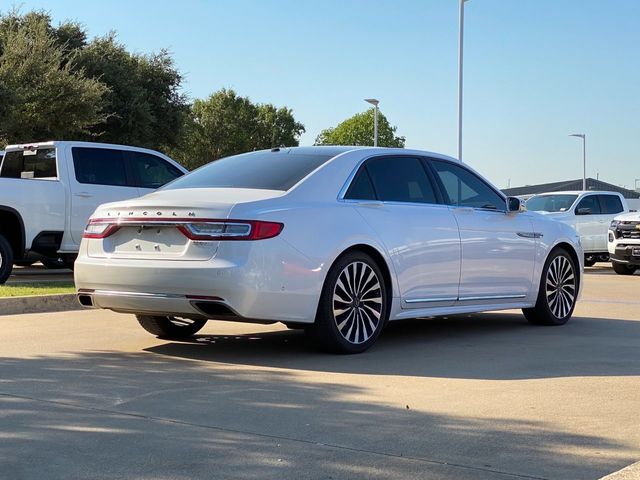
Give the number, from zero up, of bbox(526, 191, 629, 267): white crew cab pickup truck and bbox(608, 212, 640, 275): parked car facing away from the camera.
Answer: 0

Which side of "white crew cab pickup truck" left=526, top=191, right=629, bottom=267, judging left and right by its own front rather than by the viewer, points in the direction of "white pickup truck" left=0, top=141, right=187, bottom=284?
front

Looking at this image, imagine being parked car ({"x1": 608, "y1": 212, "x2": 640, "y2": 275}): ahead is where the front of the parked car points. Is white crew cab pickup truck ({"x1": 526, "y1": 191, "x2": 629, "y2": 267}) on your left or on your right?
on your right

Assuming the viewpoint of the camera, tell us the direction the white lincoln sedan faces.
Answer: facing away from the viewer and to the right of the viewer

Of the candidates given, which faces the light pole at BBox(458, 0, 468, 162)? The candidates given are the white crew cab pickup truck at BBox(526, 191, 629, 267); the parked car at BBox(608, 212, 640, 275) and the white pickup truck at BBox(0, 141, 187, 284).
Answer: the white pickup truck at BBox(0, 141, 187, 284)

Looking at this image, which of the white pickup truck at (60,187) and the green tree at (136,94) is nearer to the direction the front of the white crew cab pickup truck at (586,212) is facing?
the white pickup truck

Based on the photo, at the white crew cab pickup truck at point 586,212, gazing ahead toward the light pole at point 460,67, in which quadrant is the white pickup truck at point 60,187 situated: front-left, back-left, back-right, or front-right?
back-left

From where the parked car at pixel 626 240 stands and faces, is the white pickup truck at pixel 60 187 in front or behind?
in front

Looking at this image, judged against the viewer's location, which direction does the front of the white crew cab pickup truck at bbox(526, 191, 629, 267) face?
facing the viewer and to the left of the viewer

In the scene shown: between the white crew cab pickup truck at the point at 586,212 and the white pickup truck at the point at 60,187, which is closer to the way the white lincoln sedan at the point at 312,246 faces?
the white crew cab pickup truck

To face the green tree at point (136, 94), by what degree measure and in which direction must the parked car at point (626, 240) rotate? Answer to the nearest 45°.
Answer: approximately 90° to its right

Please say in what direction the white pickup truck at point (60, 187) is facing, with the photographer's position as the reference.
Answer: facing away from the viewer and to the right of the viewer

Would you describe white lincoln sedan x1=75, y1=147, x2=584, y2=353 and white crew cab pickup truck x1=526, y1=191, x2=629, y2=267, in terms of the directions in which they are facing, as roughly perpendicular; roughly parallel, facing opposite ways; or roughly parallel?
roughly parallel, facing opposite ways

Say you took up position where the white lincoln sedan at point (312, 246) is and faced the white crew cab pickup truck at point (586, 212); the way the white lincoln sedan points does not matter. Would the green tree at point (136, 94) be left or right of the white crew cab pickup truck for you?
left

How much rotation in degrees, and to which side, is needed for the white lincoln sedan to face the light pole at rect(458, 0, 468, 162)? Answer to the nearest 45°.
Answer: approximately 45° to its left

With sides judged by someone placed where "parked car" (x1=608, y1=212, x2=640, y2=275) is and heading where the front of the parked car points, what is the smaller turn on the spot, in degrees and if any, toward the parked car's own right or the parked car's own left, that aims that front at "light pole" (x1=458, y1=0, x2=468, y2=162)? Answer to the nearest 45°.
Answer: approximately 90° to the parked car's own right

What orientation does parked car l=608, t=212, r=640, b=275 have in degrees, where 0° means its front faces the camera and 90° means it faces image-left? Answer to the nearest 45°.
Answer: approximately 45°

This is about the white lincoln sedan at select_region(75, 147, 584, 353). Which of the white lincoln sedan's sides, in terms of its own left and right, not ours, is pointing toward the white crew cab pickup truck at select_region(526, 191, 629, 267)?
front

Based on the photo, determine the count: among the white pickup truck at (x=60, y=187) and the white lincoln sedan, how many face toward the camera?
0
